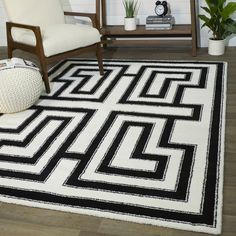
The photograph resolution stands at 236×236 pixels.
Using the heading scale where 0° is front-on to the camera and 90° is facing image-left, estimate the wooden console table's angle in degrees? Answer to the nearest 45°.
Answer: approximately 0°

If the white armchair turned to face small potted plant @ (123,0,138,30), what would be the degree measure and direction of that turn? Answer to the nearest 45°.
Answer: approximately 90° to its left

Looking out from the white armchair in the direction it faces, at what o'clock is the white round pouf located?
The white round pouf is roughly at 2 o'clock from the white armchair.

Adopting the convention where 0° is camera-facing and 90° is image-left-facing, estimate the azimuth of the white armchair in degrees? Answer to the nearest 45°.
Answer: approximately 315°

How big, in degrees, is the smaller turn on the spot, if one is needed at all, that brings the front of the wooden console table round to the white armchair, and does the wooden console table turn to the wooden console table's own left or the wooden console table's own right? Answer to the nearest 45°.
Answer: approximately 45° to the wooden console table's own right

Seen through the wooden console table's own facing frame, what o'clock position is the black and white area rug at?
The black and white area rug is roughly at 12 o'clock from the wooden console table.

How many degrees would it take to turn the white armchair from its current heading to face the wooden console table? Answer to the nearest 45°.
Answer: approximately 90° to its left
